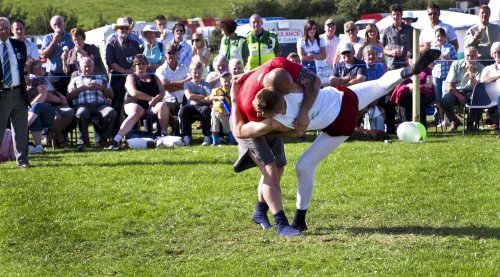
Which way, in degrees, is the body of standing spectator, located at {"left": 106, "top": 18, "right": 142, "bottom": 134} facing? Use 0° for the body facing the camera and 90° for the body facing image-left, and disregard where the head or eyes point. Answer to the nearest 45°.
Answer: approximately 0°

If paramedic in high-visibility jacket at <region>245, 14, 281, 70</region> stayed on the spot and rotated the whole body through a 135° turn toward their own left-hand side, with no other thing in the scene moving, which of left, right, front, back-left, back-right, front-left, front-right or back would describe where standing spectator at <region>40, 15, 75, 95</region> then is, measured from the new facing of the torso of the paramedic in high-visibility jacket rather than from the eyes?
back-left
